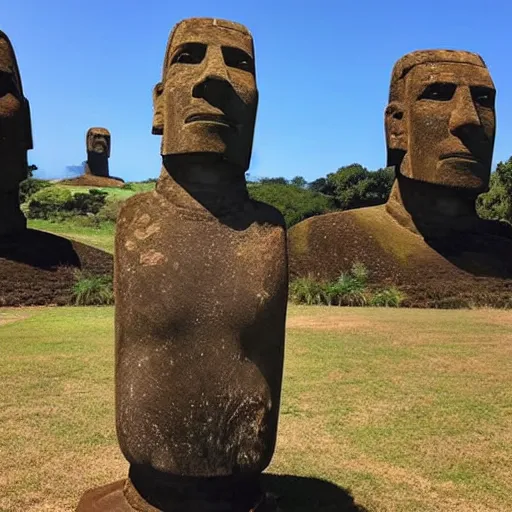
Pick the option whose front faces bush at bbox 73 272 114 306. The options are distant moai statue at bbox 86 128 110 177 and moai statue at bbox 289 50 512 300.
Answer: the distant moai statue

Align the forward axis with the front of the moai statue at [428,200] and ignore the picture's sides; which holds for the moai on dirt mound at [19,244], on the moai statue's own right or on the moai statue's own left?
on the moai statue's own right

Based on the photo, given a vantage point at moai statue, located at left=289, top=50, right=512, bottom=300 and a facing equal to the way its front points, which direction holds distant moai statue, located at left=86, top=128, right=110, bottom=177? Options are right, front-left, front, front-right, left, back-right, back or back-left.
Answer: back
